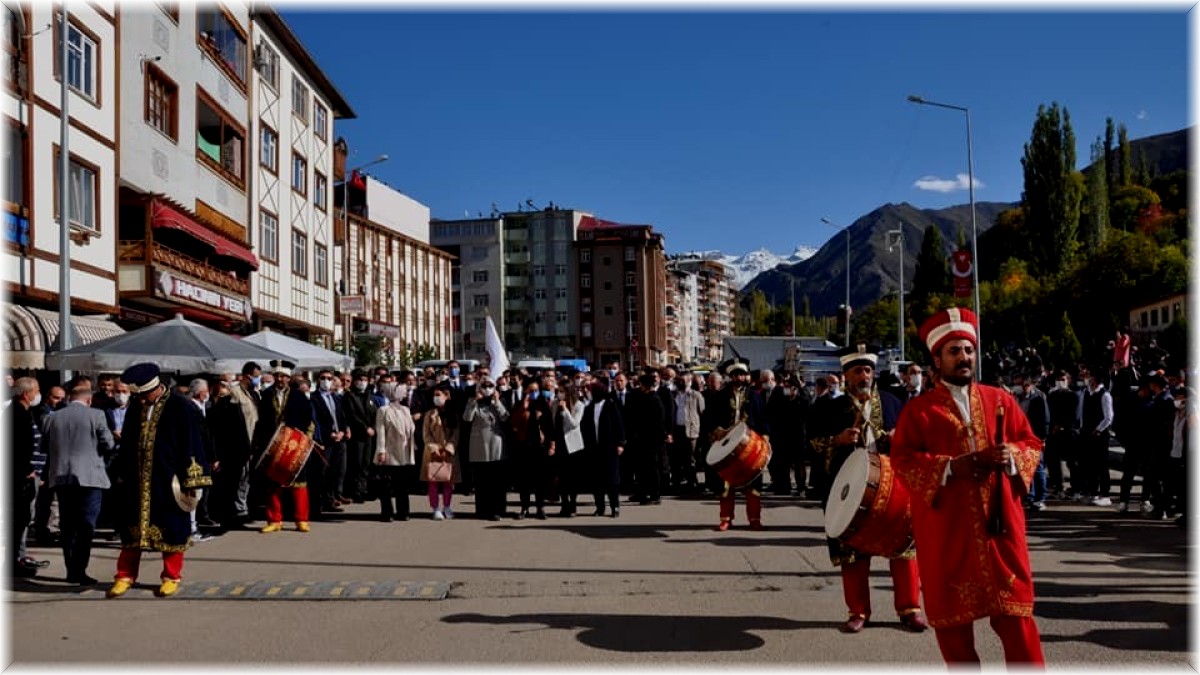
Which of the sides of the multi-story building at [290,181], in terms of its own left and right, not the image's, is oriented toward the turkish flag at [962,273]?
front

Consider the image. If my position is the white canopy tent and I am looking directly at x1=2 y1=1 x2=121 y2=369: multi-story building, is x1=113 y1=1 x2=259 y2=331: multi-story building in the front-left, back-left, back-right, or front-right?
front-right

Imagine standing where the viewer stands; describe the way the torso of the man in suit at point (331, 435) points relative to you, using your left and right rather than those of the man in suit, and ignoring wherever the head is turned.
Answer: facing the viewer and to the right of the viewer

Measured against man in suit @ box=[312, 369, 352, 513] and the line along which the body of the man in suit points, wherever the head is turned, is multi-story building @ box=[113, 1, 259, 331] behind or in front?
behind

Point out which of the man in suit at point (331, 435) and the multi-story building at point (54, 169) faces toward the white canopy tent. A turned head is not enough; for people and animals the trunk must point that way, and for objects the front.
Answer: the multi-story building

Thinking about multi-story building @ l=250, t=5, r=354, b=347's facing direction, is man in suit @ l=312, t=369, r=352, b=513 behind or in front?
in front

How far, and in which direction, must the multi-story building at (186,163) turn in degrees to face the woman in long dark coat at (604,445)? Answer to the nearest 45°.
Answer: approximately 45° to its right

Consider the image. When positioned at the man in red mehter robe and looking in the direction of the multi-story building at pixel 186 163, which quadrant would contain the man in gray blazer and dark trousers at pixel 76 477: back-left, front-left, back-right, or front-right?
front-left

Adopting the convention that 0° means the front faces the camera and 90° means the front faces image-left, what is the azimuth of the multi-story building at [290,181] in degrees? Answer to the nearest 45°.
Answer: approximately 315°

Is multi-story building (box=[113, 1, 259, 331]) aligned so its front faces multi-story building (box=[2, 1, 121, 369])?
no

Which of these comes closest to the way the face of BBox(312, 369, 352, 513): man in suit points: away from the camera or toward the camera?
toward the camera

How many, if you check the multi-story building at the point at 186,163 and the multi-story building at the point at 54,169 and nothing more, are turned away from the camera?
0

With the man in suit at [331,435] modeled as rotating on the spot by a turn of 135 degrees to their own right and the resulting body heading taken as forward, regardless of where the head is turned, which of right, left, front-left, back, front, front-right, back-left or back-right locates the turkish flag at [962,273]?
back-right

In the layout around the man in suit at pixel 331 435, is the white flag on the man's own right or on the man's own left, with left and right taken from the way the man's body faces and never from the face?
on the man's own left

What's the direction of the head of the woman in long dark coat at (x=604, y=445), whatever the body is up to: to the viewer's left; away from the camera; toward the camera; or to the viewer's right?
toward the camera

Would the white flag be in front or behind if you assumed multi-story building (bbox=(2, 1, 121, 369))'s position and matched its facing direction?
in front

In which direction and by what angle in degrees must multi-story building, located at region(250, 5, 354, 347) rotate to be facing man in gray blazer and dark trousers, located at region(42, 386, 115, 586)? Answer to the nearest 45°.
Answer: approximately 45° to its right

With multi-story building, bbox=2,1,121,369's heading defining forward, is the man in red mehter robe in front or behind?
in front
